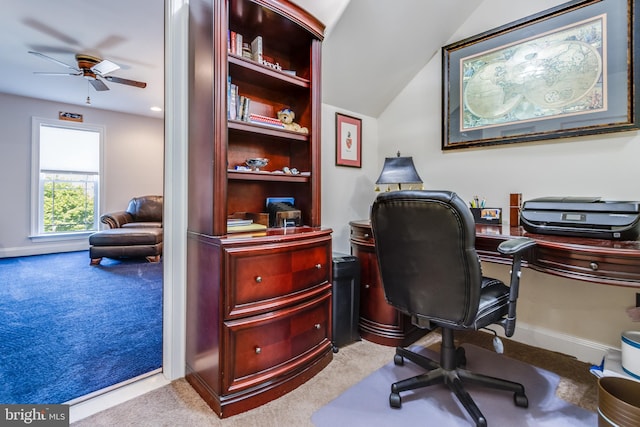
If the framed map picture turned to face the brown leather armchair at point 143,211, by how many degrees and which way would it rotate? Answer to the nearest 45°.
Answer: approximately 45° to its right

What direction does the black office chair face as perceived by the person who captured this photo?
facing away from the viewer and to the right of the viewer

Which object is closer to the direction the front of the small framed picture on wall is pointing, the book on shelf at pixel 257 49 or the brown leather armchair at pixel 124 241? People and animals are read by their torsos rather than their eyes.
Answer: the book on shelf

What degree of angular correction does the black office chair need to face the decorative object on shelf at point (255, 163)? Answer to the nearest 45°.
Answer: approximately 135° to its left

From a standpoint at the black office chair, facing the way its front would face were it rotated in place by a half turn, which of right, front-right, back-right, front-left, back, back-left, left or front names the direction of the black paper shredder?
right

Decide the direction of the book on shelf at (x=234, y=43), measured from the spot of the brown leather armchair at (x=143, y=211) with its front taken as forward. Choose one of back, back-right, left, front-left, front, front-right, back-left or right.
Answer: front-left

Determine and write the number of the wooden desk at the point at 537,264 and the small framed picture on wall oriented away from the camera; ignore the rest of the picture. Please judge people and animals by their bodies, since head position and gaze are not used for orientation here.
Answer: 0

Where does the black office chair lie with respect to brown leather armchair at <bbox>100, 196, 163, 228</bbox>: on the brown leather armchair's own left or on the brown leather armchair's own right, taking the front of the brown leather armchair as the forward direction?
on the brown leather armchair's own left

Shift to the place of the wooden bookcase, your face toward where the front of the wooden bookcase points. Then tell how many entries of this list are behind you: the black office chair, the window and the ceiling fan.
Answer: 2

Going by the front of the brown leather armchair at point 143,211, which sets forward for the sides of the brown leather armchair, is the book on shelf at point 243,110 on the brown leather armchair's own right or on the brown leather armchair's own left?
on the brown leather armchair's own left

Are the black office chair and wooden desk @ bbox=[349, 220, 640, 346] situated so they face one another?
yes
